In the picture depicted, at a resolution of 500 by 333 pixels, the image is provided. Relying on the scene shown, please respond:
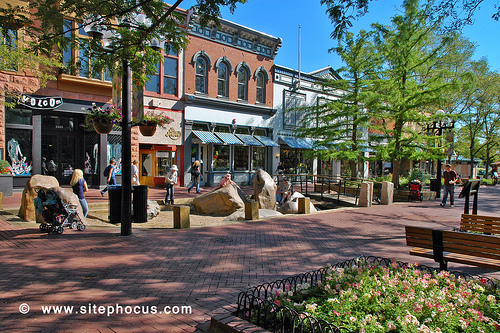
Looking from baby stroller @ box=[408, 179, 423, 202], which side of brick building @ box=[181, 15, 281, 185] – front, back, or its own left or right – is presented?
front

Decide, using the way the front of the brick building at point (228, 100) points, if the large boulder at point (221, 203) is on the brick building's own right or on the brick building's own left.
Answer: on the brick building's own right

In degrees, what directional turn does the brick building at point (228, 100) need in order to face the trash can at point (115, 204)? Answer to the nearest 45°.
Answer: approximately 45° to its right

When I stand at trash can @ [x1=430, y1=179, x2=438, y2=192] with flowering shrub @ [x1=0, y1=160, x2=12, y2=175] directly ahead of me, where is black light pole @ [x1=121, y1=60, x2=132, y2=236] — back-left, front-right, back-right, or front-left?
front-left

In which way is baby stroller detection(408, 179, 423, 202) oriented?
toward the camera

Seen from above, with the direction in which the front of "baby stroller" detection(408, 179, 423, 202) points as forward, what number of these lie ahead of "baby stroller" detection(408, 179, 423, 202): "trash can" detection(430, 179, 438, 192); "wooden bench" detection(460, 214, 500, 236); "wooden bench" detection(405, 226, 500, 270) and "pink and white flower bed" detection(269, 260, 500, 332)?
3

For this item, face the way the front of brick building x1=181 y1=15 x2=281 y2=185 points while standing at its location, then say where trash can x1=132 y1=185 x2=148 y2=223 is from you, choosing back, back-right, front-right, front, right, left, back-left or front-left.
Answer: front-right

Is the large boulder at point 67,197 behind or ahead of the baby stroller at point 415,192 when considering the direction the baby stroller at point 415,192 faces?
ahead

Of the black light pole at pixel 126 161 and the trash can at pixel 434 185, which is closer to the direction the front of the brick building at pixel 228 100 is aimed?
the trash can

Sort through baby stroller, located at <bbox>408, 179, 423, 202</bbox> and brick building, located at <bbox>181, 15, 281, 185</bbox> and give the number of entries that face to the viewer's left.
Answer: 0

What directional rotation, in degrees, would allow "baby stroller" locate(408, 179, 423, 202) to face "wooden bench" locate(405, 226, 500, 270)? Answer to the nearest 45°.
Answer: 0° — it already faces it

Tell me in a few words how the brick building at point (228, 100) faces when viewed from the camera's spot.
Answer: facing the viewer and to the right of the viewer

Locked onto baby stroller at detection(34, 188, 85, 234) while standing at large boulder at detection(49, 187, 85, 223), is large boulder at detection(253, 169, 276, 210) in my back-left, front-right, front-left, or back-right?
back-left

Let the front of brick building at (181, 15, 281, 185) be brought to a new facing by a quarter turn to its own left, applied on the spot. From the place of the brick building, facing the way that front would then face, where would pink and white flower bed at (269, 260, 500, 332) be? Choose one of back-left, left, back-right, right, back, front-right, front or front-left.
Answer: back-right
